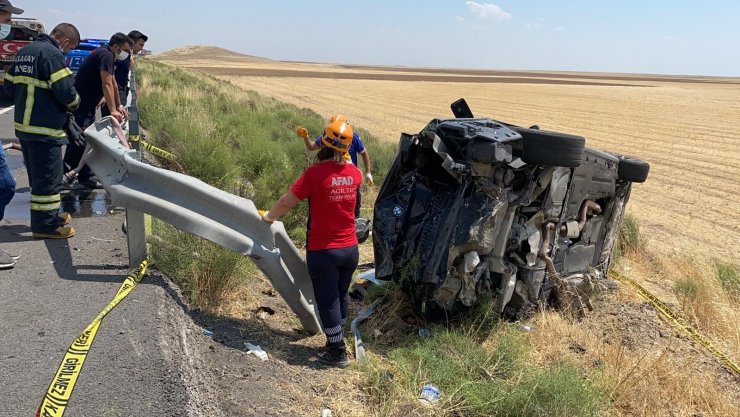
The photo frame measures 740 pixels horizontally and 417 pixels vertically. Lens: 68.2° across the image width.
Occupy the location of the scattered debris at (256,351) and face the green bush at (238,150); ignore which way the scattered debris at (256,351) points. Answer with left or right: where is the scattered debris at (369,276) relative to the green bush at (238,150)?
right

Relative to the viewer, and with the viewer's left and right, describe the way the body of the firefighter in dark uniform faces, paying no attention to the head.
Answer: facing away from the viewer and to the right of the viewer

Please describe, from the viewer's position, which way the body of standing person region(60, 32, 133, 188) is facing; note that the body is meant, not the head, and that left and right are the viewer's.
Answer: facing to the right of the viewer

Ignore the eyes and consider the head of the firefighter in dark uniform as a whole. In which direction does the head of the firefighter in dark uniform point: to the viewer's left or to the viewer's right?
to the viewer's right

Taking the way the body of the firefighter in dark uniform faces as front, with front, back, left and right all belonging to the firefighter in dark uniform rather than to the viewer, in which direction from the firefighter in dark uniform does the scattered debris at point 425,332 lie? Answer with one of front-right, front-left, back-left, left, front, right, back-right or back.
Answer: right

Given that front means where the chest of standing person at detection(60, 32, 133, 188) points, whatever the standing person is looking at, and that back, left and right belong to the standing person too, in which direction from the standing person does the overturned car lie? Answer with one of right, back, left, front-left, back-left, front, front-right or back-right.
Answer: front-right

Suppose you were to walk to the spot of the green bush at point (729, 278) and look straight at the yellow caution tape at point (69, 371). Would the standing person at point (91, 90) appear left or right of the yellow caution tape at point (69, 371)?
right
